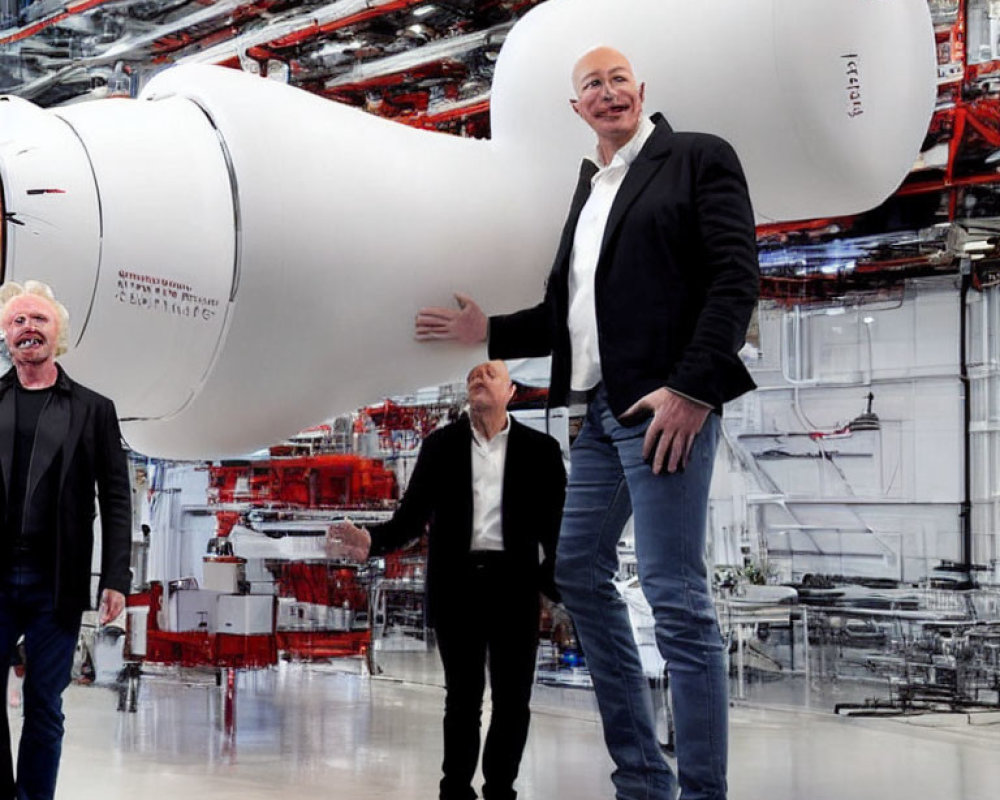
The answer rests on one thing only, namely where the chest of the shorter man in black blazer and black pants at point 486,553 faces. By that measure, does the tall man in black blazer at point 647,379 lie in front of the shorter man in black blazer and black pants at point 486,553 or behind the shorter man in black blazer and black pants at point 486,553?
in front

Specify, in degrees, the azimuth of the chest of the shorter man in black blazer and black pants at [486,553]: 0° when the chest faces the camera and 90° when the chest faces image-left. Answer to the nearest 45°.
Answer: approximately 0°

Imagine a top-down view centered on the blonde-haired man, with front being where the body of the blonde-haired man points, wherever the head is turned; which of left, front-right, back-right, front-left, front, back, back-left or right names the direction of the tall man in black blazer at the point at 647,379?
front-left

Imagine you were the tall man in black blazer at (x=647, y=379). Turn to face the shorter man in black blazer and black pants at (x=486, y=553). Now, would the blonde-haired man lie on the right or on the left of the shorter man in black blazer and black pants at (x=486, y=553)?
left

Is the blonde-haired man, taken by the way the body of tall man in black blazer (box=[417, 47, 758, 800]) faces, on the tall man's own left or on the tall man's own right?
on the tall man's own right

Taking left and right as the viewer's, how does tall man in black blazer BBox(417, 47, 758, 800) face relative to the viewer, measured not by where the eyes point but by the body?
facing the viewer and to the left of the viewer

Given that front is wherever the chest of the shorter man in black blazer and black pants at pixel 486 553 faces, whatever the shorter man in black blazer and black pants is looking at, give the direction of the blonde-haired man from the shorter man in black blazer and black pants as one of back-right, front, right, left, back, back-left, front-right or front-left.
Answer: front-right

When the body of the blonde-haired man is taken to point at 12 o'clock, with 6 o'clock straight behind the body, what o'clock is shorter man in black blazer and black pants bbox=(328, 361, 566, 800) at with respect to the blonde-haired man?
The shorter man in black blazer and black pants is roughly at 8 o'clock from the blonde-haired man.

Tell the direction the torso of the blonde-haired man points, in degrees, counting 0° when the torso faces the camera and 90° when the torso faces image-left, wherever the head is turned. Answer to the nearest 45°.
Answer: approximately 0°

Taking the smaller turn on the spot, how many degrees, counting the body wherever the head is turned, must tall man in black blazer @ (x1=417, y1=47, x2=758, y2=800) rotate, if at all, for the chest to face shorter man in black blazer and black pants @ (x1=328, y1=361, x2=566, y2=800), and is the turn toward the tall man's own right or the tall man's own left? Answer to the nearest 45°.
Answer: approximately 135° to the tall man's own right

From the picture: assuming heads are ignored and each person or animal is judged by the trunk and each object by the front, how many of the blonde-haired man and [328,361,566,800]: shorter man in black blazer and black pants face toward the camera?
2
